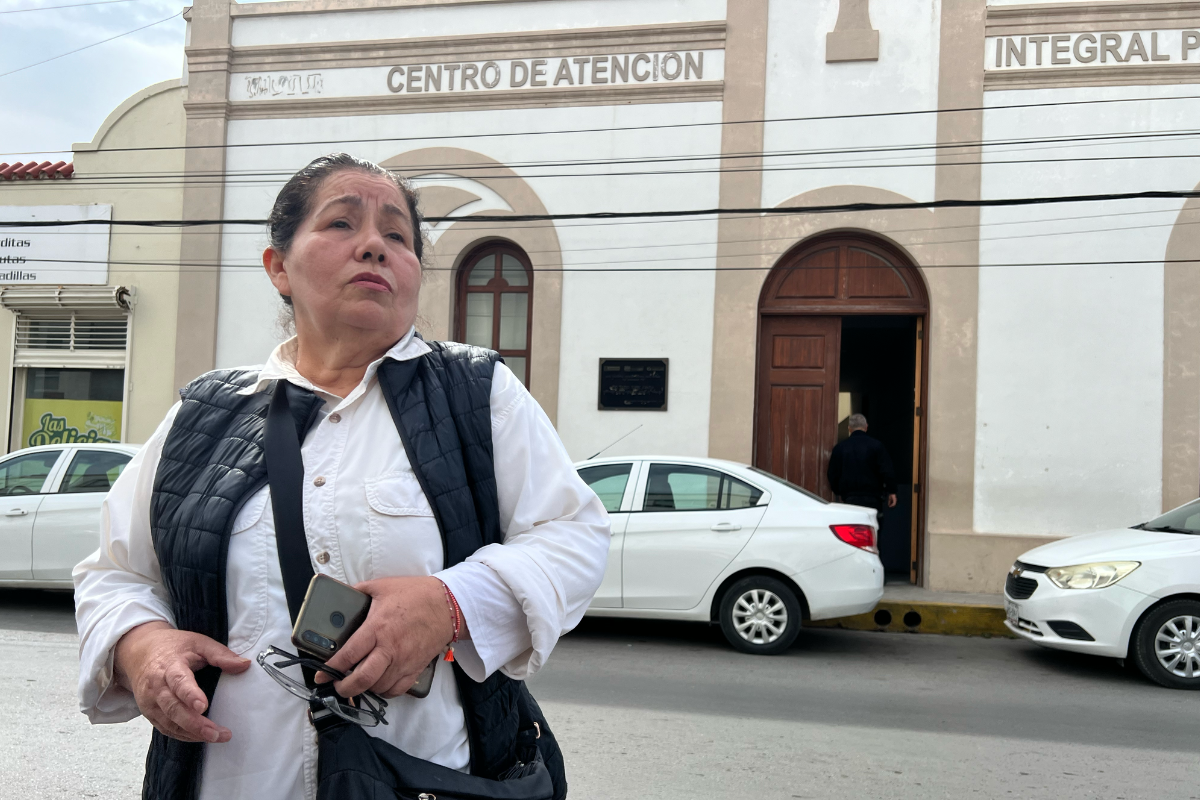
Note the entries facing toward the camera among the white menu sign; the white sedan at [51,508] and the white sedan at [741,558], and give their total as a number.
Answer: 1

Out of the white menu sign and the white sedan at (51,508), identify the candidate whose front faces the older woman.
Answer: the white menu sign

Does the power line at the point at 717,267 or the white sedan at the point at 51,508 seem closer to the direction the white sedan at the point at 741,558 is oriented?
the white sedan

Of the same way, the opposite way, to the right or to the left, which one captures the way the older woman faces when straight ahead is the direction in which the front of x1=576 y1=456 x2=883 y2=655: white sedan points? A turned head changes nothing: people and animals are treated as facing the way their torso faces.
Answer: to the left

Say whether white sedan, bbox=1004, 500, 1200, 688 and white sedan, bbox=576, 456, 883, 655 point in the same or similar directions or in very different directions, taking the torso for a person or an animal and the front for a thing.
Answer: same or similar directions

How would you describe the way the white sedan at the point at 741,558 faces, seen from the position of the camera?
facing to the left of the viewer

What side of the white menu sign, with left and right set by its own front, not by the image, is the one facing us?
front

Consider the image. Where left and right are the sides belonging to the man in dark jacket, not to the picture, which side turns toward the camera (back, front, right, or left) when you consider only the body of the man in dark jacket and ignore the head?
back

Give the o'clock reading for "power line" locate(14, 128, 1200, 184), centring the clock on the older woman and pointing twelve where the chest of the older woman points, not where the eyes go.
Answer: The power line is roughly at 7 o'clock from the older woman.

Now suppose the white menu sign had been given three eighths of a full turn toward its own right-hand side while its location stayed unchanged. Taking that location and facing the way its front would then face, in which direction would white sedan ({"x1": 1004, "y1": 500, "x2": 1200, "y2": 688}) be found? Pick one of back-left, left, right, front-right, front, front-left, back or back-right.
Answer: back

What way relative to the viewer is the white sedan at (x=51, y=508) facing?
to the viewer's left

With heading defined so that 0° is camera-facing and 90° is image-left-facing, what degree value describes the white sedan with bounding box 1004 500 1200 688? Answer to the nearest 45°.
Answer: approximately 45°

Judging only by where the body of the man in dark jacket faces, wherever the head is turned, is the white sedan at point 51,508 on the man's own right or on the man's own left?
on the man's own left

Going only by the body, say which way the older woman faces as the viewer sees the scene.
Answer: toward the camera
